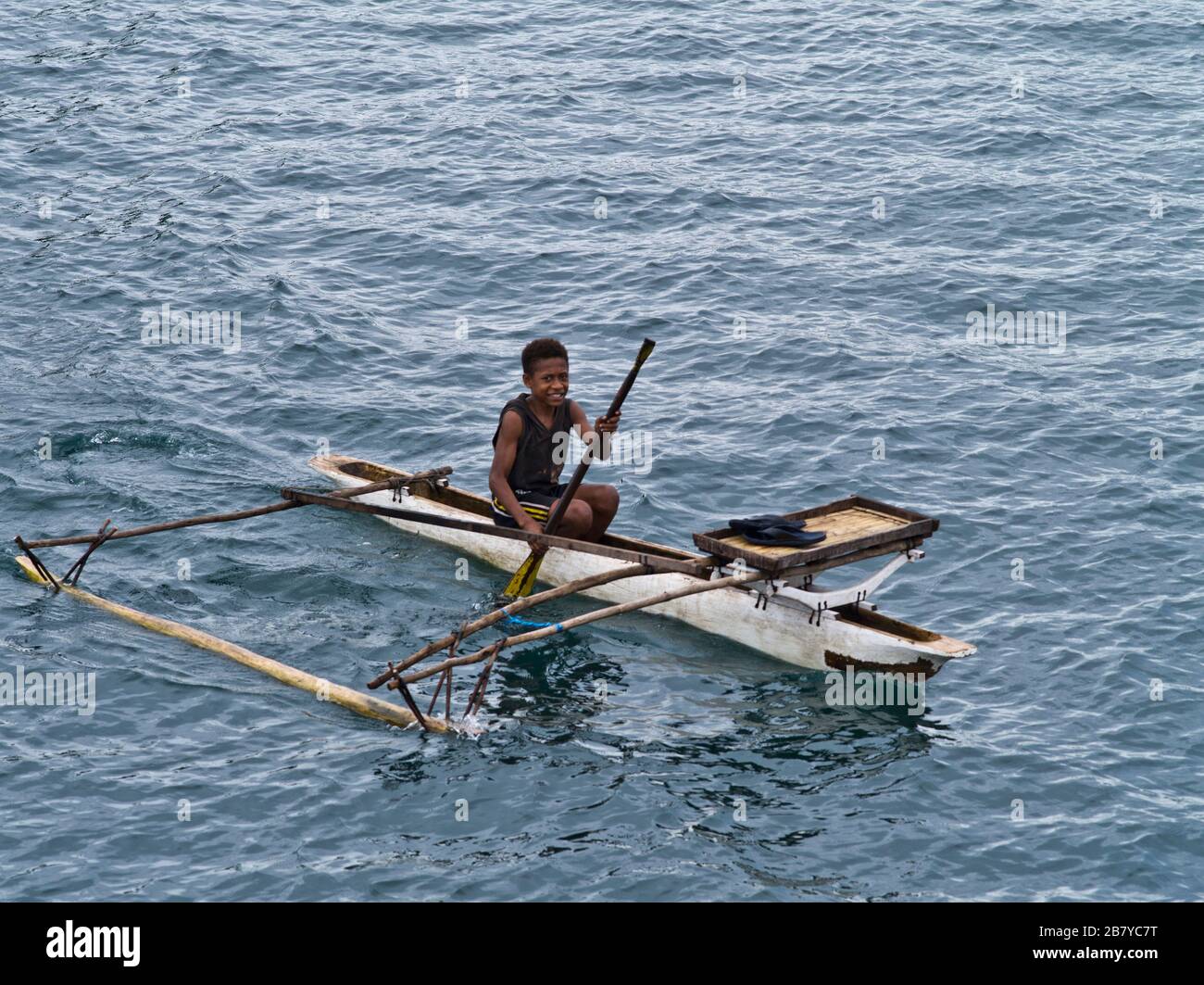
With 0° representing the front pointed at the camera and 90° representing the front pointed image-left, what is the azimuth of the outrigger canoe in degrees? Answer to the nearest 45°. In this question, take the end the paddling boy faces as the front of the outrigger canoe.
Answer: approximately 315°
